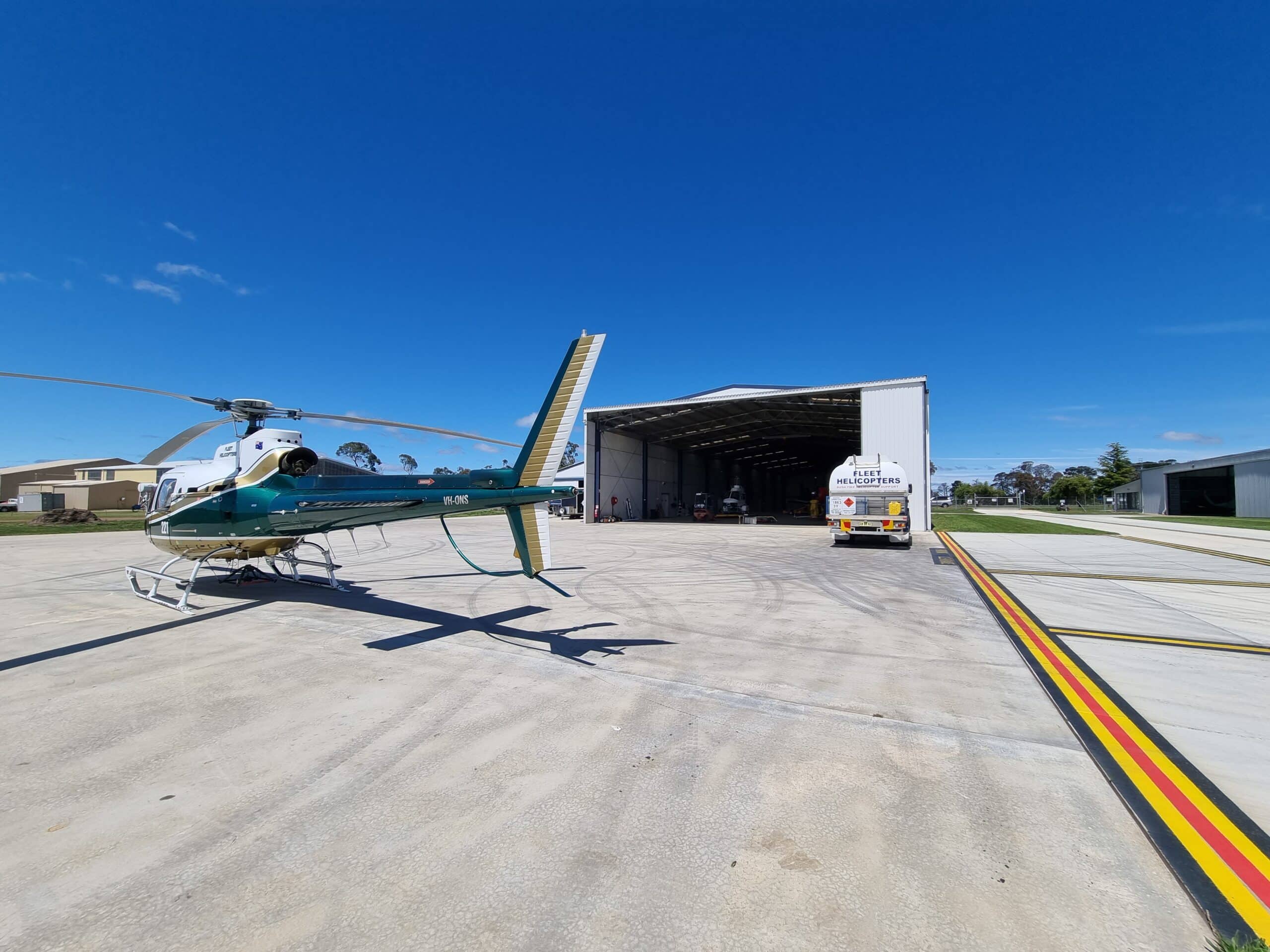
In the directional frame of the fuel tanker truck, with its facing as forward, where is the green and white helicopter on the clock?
The green and white helicopter is roughly at 7 o'clock from the fuel tanker truck.

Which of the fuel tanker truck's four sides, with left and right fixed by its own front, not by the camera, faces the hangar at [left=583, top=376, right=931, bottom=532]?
front

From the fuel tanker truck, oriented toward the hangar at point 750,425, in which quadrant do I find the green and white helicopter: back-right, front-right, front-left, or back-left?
back-left

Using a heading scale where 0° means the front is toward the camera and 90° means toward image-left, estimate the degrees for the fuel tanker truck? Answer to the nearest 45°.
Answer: approximately 180°

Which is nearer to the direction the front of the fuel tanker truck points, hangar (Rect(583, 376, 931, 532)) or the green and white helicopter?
the hangar
